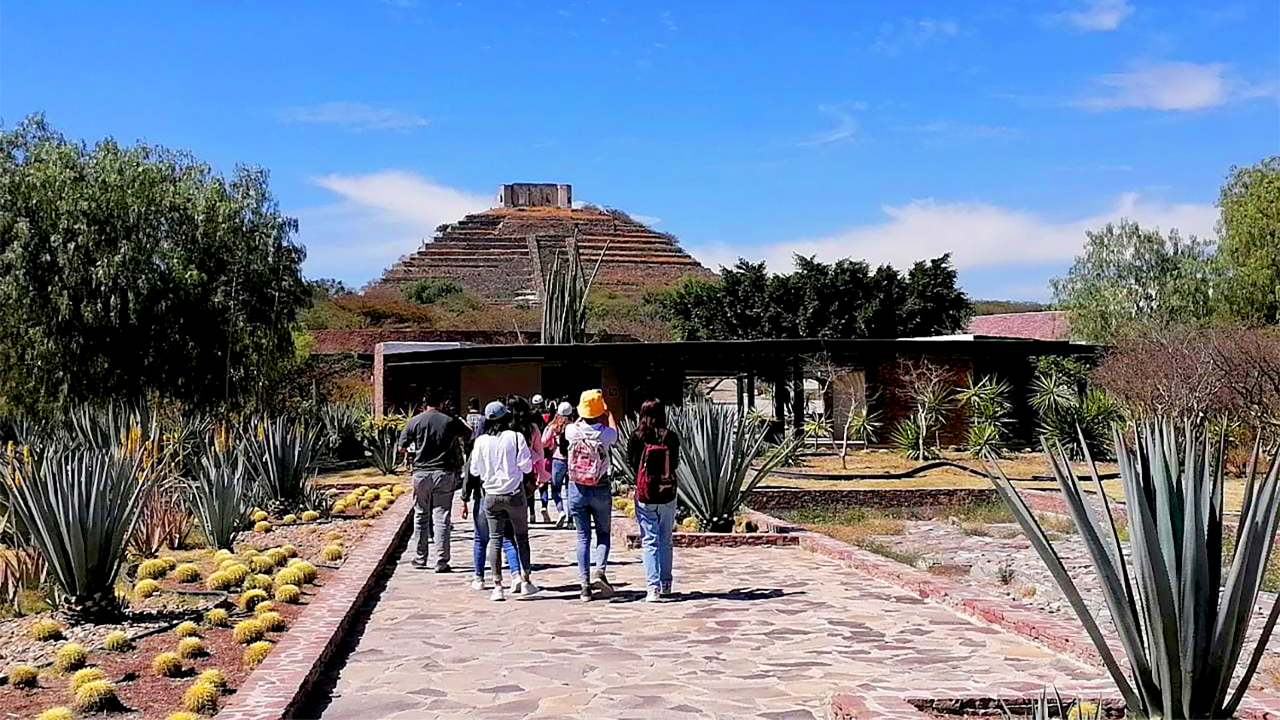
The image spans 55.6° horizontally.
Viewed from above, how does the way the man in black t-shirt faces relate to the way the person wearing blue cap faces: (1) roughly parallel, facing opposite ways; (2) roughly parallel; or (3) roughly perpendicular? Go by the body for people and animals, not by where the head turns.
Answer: roughly parallel

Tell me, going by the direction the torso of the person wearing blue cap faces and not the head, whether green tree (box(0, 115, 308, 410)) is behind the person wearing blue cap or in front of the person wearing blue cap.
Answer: in front

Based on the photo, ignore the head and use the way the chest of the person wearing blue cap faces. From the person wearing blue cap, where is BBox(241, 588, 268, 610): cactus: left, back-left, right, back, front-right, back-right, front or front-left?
left

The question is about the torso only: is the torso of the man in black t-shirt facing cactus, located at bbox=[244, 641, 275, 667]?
no

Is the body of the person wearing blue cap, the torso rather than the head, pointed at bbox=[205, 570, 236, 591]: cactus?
no

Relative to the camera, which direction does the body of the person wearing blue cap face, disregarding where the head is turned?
away from the camera

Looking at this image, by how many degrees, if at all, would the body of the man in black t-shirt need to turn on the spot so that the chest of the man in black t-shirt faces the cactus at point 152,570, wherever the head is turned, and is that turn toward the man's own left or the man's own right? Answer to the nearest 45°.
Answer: approximately 90° to the man's own left

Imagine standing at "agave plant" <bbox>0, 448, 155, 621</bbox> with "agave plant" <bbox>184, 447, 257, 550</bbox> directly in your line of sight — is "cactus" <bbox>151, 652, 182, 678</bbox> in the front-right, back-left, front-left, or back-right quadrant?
back-right

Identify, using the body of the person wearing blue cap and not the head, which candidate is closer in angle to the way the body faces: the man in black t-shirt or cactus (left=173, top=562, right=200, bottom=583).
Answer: the man in black t-shirt

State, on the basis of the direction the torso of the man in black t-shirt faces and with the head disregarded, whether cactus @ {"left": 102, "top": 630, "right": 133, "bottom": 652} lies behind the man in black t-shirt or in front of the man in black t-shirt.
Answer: behind

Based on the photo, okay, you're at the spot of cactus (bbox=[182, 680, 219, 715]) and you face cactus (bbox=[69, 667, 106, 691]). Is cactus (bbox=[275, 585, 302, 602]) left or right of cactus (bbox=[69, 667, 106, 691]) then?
right

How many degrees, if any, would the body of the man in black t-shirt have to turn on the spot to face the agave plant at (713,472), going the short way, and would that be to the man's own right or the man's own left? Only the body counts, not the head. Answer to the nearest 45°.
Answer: approximately 45° to the man's own right

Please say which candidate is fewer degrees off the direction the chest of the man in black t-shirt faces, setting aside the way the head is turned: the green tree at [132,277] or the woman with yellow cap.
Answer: the green tree

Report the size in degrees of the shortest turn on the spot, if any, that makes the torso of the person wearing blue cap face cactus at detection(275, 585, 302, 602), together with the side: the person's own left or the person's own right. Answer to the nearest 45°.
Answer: approximately 90° to the person's own left

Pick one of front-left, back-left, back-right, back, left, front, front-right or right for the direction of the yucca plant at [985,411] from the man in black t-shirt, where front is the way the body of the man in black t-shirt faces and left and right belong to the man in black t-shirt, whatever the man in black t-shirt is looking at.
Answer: front-right

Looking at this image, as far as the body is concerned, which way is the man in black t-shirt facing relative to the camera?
away from the camera

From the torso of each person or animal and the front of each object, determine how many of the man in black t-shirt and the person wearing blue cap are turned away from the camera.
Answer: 2

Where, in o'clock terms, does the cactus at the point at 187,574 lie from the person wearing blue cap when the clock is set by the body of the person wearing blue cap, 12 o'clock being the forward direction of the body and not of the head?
The cactus is roughly at 10 o'clock from the person wearing blue cap.

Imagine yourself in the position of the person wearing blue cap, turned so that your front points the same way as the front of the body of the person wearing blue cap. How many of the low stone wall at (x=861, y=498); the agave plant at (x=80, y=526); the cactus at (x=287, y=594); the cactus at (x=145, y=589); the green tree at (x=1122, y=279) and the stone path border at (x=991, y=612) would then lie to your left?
3

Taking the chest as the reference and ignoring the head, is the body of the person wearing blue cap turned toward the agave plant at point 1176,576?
no

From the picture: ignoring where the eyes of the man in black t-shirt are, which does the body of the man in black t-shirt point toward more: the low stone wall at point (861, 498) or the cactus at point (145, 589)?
the low stone wall
